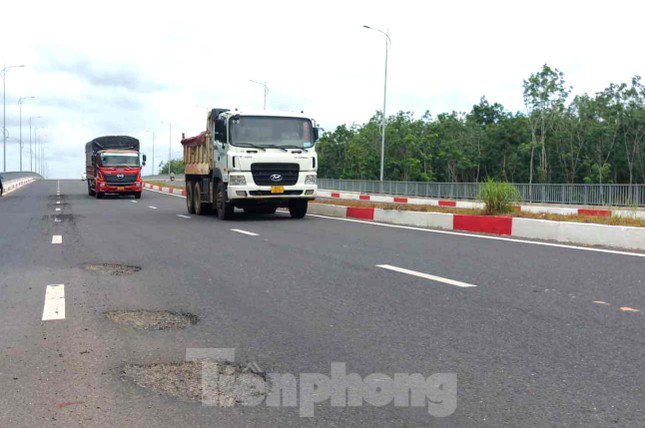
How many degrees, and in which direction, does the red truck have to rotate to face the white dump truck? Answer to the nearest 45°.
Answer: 0° — it already faces it

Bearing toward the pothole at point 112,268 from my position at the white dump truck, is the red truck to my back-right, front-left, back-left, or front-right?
back-right

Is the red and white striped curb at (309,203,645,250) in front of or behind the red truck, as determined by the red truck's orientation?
in front

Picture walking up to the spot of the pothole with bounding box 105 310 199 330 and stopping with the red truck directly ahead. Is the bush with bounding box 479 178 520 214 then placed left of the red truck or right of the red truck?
right

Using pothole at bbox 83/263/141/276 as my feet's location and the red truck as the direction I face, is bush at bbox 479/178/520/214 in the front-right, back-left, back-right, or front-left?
front-right

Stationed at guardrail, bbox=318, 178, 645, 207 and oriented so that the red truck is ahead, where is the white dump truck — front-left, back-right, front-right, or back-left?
front-left

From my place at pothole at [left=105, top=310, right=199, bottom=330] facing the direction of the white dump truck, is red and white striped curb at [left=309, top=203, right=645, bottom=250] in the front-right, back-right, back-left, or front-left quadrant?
front-right

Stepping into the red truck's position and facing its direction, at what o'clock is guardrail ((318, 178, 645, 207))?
The guardrail is roughly at 10 o'clock from the red truck.

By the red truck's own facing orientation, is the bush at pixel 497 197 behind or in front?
in front

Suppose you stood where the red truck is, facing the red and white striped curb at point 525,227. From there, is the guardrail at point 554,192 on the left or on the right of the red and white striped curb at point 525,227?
left

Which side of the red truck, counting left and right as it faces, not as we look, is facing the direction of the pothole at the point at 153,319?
front

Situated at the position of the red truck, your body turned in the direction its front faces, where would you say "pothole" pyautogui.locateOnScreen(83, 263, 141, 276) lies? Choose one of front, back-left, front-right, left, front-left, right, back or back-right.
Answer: front

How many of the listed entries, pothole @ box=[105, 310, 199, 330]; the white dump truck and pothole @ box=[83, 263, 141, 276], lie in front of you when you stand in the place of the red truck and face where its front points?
3

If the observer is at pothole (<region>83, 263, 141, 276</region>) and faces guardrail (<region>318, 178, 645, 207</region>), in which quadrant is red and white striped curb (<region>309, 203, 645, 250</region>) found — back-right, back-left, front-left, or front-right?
front-right

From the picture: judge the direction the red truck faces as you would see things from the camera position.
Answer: facing the viewer
